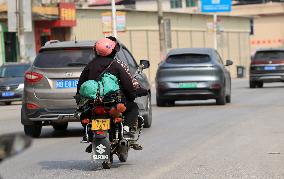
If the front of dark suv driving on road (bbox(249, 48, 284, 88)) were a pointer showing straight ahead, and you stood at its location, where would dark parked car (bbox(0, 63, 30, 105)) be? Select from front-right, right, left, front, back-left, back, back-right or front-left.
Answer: back-left

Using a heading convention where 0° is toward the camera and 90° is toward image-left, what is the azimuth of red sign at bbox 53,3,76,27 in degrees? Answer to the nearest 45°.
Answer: approximately 0°

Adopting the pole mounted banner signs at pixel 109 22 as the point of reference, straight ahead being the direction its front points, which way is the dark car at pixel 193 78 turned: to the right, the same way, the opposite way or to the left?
the opposite way

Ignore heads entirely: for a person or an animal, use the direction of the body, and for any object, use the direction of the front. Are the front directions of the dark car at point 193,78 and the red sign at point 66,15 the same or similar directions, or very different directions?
very different directions

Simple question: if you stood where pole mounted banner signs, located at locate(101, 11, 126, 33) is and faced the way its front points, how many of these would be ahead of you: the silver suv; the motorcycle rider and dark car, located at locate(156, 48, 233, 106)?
3

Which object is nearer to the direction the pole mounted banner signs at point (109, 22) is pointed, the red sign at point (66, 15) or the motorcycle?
the motorcycle

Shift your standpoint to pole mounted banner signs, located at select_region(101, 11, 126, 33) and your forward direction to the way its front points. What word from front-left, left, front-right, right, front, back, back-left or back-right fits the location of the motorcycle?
front

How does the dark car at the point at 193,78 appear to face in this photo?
away from the camera

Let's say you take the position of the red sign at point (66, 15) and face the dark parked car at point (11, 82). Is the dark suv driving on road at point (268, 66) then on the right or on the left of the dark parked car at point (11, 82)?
left

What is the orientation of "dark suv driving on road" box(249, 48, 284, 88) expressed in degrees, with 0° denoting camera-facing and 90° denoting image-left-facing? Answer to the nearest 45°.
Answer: approximately 180°
